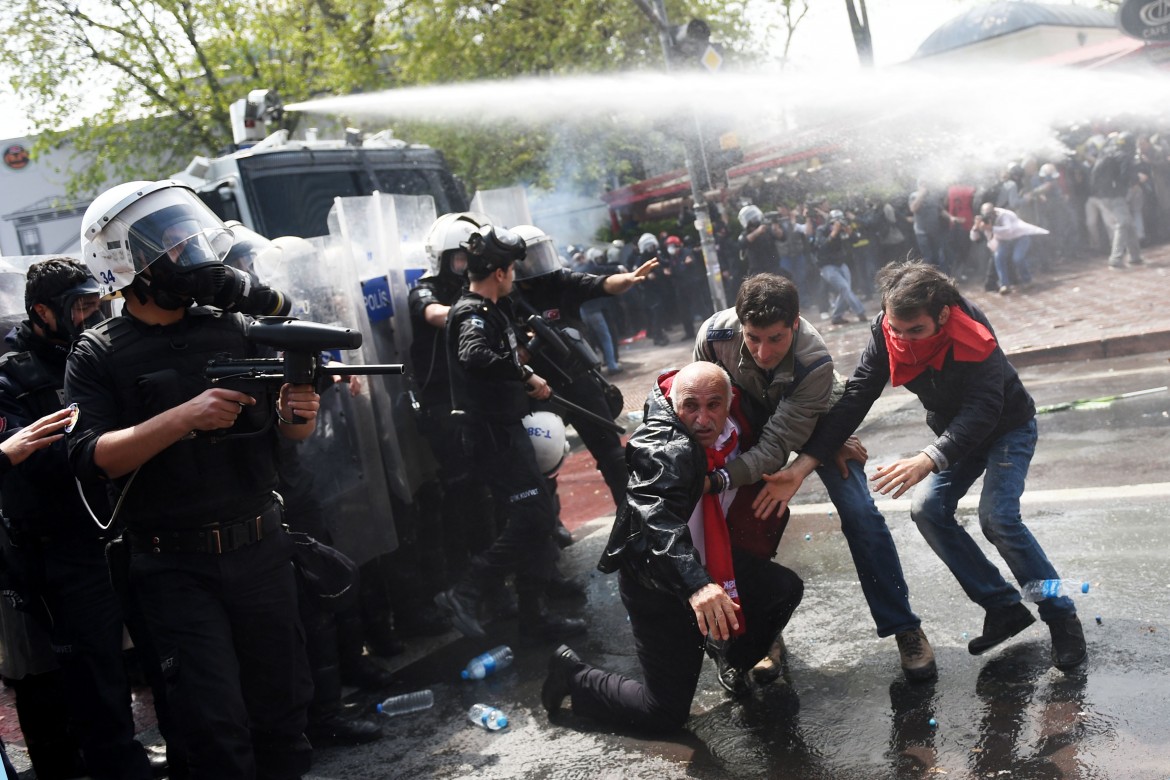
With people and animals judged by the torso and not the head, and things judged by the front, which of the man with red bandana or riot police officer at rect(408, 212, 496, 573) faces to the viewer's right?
the riot police officer

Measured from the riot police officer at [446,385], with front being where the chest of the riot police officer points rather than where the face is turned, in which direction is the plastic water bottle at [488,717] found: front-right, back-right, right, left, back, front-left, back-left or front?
right

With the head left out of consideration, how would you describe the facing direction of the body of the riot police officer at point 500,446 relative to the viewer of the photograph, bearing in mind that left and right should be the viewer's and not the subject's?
facing to the right of the viewer

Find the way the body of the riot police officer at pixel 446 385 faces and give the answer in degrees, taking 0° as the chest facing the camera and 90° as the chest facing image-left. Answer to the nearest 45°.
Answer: approximately 270°

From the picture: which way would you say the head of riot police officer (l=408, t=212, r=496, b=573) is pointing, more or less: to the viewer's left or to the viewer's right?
to the viewer's right

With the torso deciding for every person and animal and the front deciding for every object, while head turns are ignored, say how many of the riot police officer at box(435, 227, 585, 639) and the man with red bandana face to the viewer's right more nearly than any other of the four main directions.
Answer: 1

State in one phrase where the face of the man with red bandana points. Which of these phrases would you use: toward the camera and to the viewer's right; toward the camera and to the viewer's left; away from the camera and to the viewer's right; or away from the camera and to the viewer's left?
toward the camera and to the viewer's left

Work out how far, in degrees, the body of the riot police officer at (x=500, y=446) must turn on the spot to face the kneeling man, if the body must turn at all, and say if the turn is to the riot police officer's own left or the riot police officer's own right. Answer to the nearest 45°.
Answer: approximately 90° to the riot police officer's own right

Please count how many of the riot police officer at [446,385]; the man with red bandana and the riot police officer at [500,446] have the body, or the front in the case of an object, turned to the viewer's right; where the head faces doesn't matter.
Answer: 2

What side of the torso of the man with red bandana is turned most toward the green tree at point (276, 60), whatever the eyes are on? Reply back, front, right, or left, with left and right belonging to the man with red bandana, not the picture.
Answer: right

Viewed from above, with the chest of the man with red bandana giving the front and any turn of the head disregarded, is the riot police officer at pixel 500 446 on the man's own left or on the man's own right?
on the man's own right

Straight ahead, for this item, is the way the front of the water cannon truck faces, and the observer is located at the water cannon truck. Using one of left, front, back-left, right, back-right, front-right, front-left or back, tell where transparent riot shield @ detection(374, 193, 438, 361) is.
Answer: front-right

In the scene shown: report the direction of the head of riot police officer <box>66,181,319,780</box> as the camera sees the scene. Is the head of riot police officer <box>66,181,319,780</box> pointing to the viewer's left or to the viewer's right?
to the viewer's right

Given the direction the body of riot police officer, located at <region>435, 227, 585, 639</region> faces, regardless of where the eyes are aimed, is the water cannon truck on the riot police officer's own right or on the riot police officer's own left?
on the riot police officer's own left
